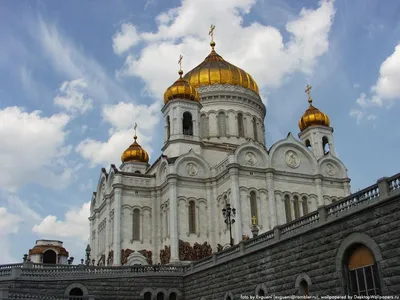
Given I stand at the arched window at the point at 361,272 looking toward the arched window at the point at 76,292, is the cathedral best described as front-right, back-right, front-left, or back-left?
front-right
